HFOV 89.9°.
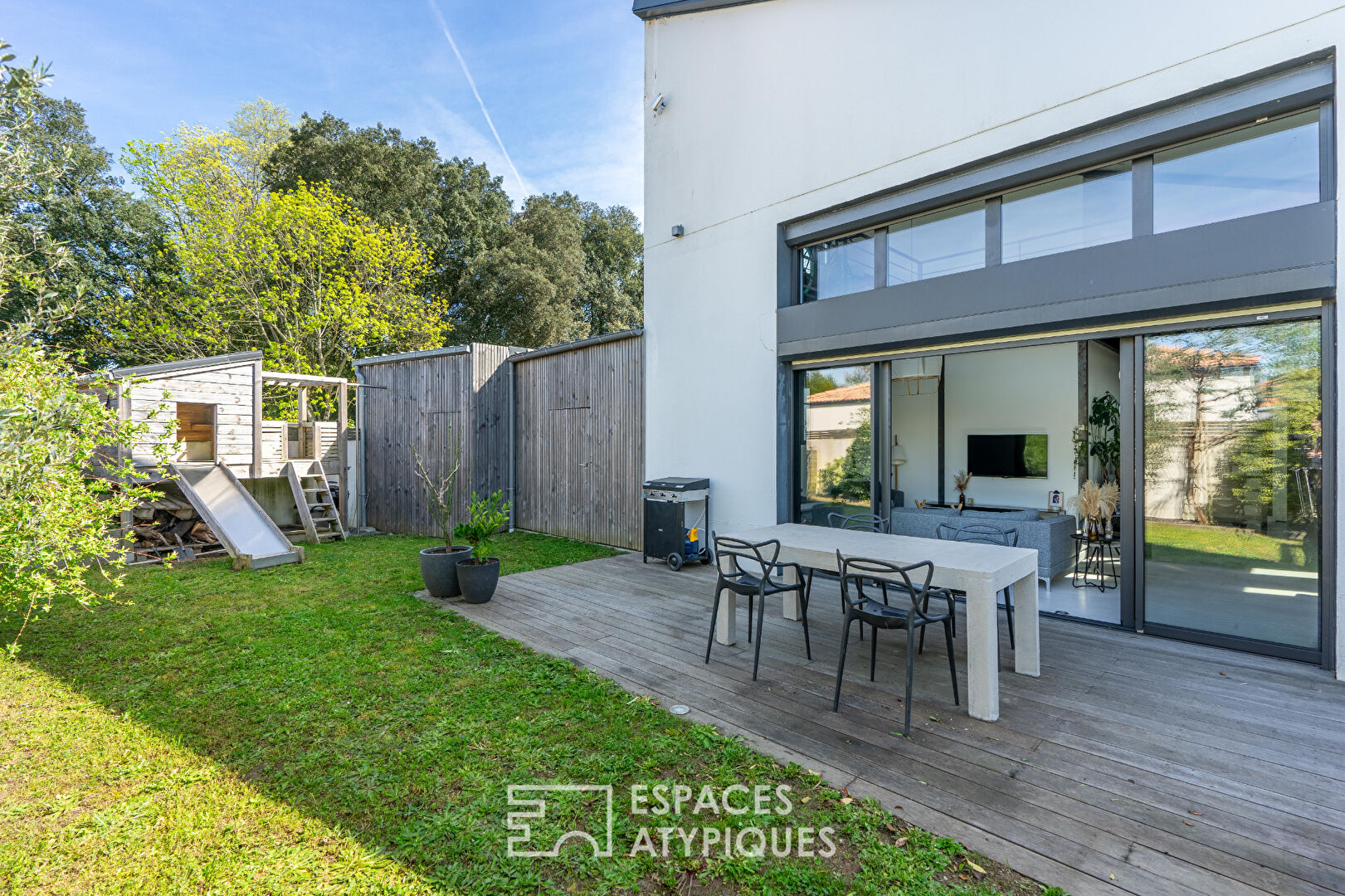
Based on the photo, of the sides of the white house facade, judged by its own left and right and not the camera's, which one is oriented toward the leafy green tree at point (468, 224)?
right

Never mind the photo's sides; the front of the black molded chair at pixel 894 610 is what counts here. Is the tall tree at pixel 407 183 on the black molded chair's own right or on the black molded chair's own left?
on the black molded chair's own left

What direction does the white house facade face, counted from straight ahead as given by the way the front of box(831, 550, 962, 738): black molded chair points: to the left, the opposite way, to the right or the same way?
the opposite way

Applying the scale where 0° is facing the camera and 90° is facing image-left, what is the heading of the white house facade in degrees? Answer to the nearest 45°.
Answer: approximately 45°

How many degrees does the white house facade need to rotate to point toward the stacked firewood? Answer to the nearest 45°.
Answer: approximately 45° to its right

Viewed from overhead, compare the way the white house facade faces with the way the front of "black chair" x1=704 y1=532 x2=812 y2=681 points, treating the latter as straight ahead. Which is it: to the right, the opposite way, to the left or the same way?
the opposite way

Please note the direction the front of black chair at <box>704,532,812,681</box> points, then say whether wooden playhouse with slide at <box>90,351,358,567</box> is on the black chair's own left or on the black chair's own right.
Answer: on the black chair's own left

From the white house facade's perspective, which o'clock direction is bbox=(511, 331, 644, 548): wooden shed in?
The wooden shed is roughly at 2 o'clock from the white house facade.

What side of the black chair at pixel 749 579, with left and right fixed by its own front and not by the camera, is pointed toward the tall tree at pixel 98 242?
left

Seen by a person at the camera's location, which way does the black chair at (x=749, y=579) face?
facing away from the viewer and to the right of the viewer
